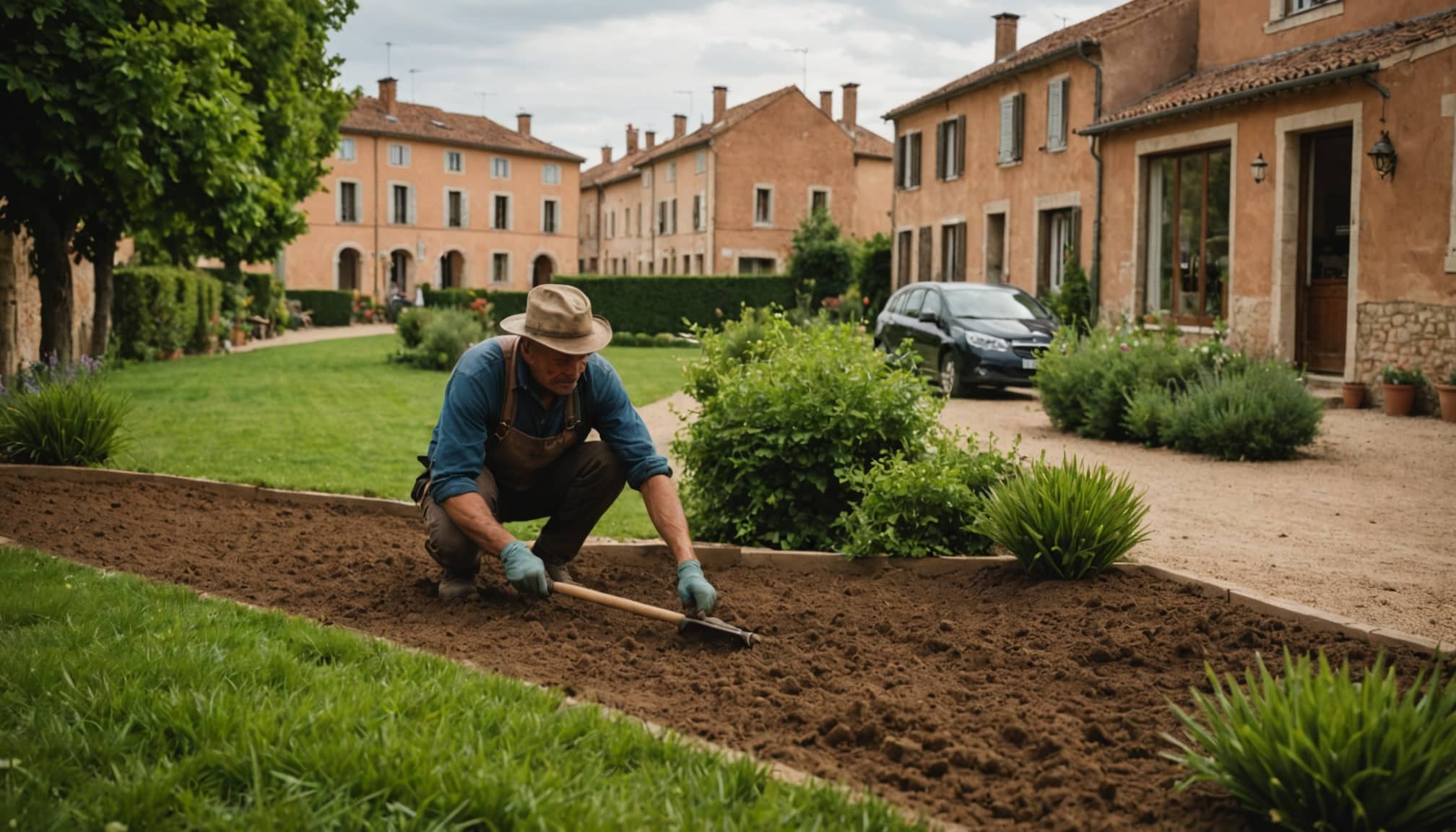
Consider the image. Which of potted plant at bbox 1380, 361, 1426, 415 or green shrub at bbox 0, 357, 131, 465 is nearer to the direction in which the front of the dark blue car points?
the potted plant

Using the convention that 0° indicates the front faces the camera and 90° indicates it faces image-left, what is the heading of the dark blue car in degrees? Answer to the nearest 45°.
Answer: approximately 315°

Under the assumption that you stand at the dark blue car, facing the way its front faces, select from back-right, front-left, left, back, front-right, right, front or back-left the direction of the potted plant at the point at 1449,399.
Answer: front

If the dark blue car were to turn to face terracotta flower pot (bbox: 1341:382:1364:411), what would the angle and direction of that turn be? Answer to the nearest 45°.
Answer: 0° — it already faces it

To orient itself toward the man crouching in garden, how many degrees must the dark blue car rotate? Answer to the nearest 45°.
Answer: approximately 45° to its right

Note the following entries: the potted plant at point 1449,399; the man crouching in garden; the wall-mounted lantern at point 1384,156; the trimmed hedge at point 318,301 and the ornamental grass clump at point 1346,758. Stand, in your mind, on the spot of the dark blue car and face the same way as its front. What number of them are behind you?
1

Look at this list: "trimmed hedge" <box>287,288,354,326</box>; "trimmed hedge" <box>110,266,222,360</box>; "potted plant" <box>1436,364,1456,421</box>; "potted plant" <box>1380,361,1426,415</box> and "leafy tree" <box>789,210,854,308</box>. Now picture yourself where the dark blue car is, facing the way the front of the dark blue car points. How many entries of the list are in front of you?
2

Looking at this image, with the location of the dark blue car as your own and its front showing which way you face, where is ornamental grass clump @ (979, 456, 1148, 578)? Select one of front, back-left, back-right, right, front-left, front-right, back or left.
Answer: front-right
